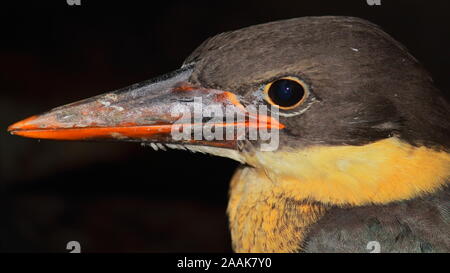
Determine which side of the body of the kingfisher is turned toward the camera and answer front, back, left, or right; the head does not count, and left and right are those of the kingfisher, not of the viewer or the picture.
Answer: left
